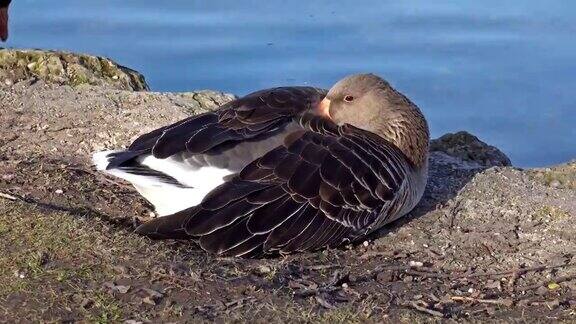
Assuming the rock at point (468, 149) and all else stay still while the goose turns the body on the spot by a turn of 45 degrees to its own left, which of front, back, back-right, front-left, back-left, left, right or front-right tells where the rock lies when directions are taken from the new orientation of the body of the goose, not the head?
front

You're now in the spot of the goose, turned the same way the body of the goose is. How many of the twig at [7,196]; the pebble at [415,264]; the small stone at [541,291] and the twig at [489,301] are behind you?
1

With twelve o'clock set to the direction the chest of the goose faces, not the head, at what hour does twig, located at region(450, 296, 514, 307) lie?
The twig is roughly at 1 o'clock from the goose.

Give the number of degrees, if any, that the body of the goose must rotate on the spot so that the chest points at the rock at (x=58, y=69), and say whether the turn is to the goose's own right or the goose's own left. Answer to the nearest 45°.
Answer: approximately 135° to the goose's own left

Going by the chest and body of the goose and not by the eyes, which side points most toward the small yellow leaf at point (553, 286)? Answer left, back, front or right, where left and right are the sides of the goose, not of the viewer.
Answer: front

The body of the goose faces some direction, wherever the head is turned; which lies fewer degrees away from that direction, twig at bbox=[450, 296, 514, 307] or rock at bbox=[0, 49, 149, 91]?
the twig

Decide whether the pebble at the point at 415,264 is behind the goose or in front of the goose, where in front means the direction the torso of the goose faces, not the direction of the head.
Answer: in front

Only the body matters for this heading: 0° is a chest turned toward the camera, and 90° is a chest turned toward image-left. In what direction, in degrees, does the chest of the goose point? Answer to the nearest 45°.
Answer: approximately 270°

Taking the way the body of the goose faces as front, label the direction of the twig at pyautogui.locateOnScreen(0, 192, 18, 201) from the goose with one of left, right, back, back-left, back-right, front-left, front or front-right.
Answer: back

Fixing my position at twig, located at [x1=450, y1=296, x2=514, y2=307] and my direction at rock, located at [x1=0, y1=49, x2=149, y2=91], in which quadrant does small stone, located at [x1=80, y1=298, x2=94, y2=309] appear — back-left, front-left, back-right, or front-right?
front-left

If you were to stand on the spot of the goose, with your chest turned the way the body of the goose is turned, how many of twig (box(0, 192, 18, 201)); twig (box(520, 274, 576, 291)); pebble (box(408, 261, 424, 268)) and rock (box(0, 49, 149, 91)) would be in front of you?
2

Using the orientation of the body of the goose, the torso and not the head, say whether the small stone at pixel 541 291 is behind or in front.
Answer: in front

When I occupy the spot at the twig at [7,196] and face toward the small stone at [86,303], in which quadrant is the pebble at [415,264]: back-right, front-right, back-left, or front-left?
front-left
